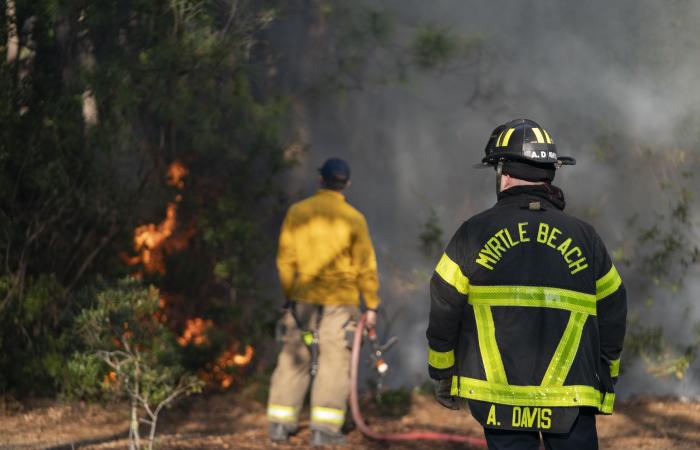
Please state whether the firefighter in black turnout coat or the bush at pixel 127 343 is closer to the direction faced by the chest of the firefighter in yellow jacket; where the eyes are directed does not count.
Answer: the bush

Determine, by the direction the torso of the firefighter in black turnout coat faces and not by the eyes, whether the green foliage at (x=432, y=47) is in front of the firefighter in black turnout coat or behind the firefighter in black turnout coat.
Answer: in front

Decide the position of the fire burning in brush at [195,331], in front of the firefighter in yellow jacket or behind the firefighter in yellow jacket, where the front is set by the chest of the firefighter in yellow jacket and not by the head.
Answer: in front

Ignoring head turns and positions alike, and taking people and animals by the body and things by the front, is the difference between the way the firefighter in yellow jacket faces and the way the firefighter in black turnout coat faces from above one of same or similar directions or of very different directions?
same or similar directions

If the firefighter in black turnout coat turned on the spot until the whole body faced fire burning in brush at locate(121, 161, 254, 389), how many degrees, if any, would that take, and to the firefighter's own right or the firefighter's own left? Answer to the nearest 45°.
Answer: approximately 45° to the firefighter's own left

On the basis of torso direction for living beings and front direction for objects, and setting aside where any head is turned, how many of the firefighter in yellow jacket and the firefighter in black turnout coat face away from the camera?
2

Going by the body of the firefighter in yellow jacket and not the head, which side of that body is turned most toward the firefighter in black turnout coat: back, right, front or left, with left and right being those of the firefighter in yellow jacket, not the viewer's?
back

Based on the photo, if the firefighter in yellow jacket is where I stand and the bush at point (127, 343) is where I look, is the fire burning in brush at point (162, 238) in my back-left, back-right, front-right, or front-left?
front-right

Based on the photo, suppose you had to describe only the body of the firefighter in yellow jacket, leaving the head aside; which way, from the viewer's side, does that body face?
away from the camera

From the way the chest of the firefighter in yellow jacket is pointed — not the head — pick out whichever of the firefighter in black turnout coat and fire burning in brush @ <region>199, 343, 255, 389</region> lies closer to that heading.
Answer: the fire burning in brush

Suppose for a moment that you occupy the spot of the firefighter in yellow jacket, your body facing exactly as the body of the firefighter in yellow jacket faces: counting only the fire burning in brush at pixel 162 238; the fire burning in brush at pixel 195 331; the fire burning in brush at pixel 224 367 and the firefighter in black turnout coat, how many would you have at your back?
1

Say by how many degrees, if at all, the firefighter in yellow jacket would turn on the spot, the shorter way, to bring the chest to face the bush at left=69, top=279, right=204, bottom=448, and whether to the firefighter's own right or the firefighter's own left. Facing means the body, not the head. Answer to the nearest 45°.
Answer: approximately 90° to the firefighter's own left

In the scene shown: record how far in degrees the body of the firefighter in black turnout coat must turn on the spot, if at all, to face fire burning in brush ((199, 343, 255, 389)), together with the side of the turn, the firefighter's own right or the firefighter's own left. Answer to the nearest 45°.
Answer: approximately 45° to the firefighter's own left

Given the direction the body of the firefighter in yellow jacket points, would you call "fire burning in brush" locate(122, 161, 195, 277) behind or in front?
in front

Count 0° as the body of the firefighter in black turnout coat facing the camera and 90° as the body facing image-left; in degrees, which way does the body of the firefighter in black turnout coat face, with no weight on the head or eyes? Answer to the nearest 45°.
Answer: approximately 180°
